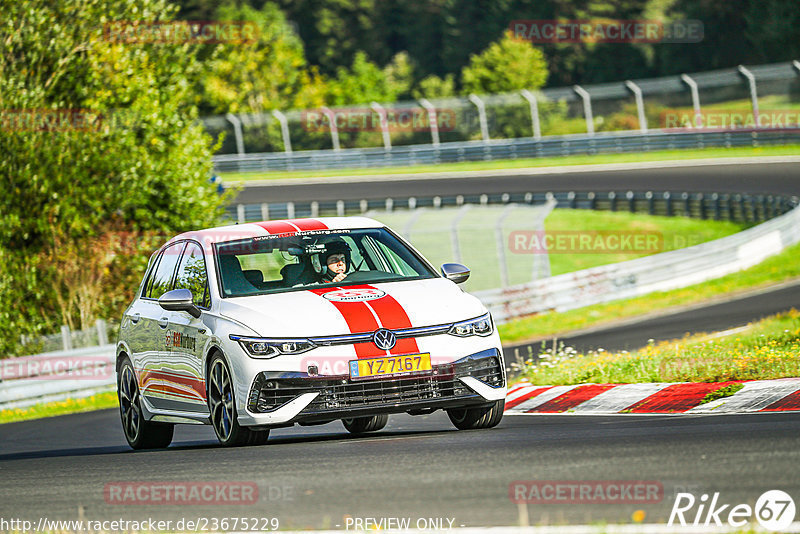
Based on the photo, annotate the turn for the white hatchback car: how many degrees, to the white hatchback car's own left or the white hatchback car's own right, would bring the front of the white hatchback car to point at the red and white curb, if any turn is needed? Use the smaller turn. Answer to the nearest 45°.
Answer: approximately 45° to the white hatchback car's own left

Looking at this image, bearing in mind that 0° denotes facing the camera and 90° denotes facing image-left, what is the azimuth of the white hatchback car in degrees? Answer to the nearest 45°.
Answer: approximately 315°

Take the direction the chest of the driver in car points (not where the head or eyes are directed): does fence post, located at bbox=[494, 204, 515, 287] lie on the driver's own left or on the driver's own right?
on the driver's own left

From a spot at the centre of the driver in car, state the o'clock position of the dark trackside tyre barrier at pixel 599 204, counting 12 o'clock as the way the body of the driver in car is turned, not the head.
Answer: The dark trackside tyre barrier is roughly at 8 o'clock from the driver in car.
